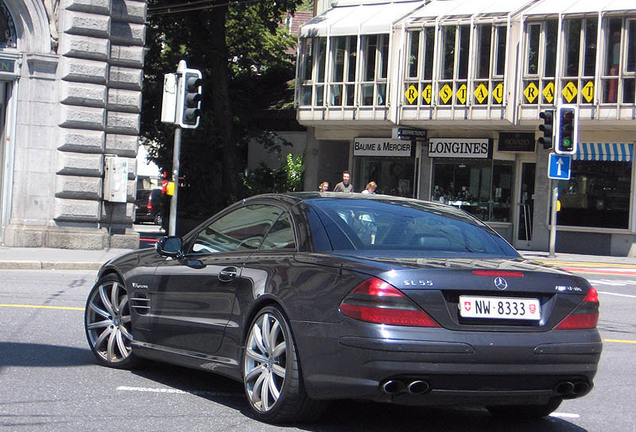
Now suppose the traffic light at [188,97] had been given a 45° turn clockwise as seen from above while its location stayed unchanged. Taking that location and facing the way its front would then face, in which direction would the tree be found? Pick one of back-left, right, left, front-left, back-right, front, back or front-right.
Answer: back

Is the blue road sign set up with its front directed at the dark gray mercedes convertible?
yes

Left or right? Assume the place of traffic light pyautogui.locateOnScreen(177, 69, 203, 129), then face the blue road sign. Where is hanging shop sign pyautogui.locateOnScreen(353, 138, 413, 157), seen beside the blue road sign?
left

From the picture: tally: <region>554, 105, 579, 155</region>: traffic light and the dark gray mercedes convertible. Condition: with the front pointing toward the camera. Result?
1

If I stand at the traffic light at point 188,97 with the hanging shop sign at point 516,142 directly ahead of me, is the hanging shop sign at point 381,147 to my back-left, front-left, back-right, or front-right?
front-left

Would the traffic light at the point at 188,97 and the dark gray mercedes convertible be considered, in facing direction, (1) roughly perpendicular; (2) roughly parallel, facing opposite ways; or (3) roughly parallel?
roughly parallel, facing opposite ways

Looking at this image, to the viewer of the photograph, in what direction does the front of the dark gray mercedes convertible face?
facing away from the viewer and to the left of the viewer

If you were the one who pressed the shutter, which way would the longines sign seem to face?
facing the viewer

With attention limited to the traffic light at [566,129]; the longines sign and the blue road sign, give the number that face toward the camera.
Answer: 3

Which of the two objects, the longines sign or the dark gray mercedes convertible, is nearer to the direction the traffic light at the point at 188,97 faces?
the dark gray mercedes convertible

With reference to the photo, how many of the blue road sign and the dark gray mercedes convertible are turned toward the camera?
1

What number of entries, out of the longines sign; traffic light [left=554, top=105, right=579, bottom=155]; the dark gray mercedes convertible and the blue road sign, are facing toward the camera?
3

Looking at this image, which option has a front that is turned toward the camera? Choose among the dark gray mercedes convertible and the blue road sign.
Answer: the blue road sign

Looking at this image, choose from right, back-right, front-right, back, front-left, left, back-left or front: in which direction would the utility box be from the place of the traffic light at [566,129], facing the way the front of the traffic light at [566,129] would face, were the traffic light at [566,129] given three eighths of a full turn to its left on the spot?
back

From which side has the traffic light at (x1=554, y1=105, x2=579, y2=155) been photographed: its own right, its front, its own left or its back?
front

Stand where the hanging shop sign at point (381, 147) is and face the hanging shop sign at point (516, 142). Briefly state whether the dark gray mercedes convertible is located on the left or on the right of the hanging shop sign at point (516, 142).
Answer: right

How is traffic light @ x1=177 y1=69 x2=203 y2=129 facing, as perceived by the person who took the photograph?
facing the viewer and to the right of the viewer

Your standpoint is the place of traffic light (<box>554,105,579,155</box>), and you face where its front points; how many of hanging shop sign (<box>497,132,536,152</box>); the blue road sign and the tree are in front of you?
0

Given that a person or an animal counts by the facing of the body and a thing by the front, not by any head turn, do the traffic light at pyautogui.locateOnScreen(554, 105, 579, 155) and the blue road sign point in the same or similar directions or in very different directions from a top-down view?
same or similar directions
